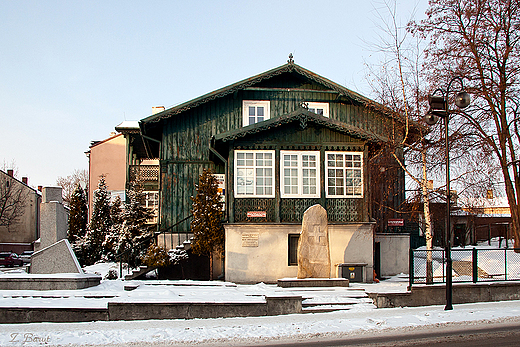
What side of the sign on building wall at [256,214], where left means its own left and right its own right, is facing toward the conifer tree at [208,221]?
right

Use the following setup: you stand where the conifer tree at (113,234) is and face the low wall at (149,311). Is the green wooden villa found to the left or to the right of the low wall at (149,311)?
left

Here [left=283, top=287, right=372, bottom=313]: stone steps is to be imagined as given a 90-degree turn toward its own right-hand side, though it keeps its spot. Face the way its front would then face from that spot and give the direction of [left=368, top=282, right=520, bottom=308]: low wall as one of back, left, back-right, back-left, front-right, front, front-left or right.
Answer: back

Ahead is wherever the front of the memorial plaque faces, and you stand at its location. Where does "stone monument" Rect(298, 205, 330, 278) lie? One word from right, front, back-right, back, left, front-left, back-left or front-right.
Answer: front-left

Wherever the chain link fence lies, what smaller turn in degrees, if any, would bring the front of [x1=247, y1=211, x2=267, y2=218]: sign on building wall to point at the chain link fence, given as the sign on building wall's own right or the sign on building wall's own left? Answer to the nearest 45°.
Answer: approximately 45° to the sign on building wall's own left

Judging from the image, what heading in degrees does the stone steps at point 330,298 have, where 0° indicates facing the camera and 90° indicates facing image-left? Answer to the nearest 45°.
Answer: approximately 0°

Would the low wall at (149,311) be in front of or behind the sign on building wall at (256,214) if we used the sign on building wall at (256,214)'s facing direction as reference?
in front
